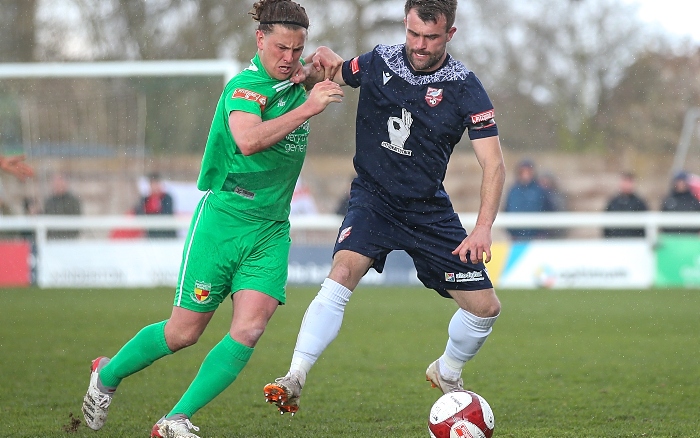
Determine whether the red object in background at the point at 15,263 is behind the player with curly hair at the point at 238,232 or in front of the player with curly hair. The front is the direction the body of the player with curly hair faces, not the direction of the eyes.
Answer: behind

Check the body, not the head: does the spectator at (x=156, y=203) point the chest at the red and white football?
yes

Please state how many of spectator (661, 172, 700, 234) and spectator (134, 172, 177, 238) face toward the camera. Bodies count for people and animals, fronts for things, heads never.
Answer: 2

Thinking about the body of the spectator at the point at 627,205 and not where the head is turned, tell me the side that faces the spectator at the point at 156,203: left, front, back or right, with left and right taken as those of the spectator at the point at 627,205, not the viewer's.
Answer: right

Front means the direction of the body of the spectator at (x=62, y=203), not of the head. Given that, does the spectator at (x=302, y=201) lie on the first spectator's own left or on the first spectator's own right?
on the first spectator's own left

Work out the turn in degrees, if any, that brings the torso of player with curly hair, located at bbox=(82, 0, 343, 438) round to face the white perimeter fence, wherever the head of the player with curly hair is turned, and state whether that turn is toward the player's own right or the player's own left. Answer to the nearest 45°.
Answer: approximately 135° to the player's own left

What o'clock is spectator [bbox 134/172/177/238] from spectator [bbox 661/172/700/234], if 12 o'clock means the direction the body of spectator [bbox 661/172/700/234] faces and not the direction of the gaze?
spectator [bbox 134/172/177/238] is roughly at 2 o'clock from spectator [bbox 661/172/700/234].
